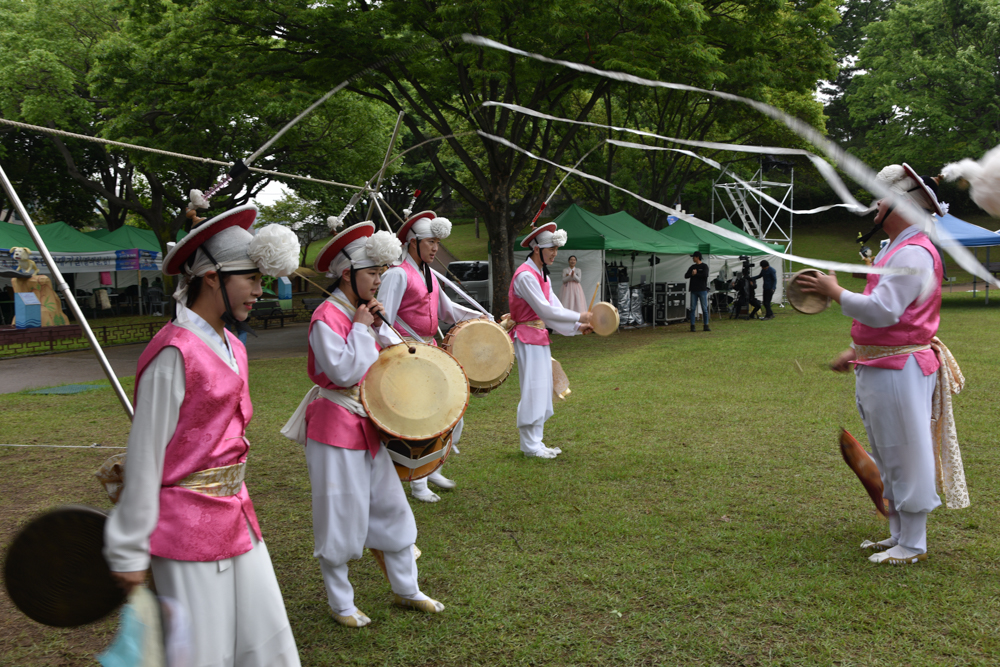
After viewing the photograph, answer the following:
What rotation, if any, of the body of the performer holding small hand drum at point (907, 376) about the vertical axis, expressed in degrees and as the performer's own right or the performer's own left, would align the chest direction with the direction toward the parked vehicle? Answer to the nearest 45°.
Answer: approximately 45° to the performer's own right

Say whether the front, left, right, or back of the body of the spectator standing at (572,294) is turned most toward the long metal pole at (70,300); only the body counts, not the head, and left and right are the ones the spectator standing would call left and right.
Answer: front

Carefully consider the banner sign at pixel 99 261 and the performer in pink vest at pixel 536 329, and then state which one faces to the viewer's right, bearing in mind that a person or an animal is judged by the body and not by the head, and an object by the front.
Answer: the performer in pink vest

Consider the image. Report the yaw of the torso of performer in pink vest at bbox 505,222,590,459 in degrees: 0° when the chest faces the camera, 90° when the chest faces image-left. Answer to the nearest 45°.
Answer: approximately 270°

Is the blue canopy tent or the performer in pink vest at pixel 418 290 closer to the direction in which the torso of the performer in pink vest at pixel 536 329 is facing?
the blue canopy tent

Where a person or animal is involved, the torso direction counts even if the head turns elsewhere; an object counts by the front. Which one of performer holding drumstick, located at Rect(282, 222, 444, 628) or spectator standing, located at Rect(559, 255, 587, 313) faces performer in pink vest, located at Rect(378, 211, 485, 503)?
the spectator standing

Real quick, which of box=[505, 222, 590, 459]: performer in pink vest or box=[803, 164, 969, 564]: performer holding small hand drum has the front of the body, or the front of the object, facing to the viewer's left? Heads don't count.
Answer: the performer holding small hand drum

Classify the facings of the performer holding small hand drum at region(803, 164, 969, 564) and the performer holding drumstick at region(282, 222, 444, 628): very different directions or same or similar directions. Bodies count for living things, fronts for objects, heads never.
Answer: very different directions

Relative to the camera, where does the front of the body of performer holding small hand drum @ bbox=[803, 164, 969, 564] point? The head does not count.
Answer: to the viewer's left

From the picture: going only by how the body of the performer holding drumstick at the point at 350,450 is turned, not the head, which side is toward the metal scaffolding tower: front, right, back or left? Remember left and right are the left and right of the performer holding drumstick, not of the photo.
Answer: left
